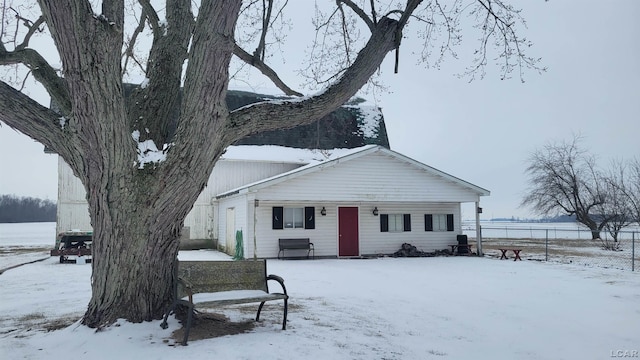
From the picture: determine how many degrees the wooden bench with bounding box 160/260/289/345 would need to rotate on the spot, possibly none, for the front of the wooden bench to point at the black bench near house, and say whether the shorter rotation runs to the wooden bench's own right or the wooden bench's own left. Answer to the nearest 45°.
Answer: approximately 135° to the wooden bench's own left

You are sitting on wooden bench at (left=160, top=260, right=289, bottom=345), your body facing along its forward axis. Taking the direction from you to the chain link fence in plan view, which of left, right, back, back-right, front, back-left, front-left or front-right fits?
left

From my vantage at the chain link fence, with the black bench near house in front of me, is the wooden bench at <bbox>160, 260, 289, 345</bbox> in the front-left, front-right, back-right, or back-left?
front-left

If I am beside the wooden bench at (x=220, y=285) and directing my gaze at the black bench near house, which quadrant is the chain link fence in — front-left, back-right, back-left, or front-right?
front-right

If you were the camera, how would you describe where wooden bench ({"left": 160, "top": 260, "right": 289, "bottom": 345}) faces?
facing the viewer and to the right of the viewer

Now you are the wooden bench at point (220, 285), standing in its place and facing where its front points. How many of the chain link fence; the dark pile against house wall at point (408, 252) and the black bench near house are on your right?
0

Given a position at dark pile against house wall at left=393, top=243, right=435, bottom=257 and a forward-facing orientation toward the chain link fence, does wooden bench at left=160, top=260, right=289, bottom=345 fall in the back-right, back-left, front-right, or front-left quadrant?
back-right
